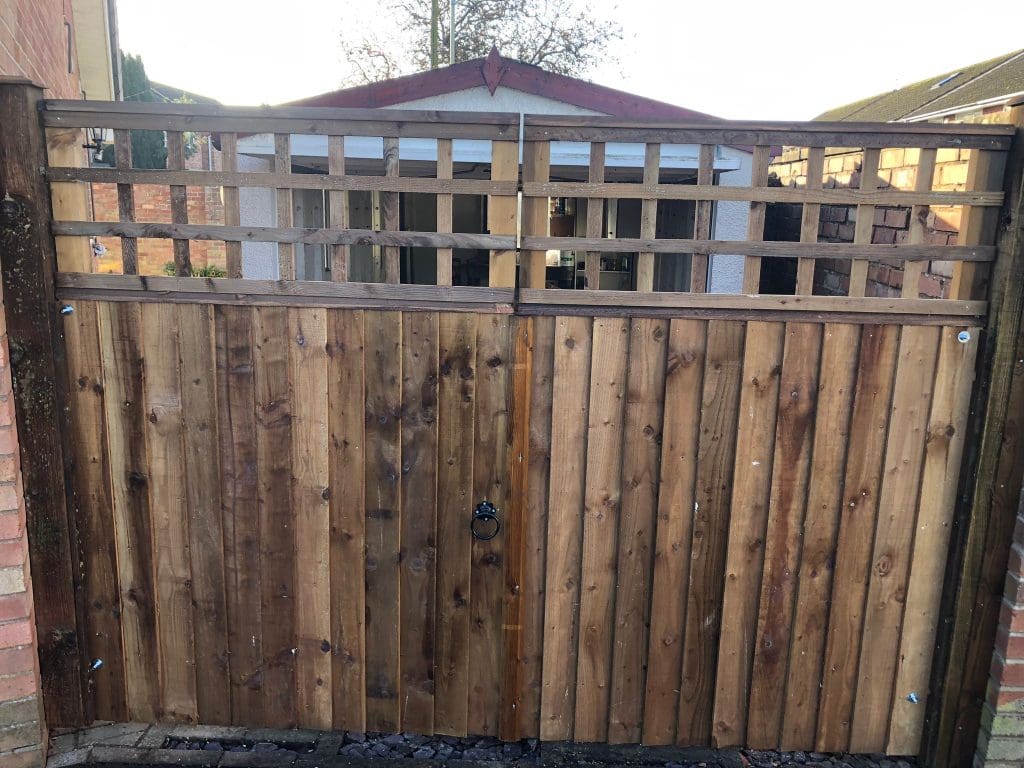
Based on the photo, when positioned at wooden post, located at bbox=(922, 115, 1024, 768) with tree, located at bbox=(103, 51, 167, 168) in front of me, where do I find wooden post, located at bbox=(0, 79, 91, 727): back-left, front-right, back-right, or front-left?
front-left

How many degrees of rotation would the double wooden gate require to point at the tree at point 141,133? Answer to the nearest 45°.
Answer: approximately 135° to its right

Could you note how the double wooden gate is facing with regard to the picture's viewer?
facing the viewer
